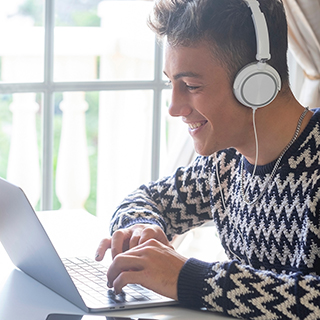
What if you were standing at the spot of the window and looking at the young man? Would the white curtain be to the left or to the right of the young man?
left

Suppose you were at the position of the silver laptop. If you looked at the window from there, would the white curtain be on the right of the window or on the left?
right

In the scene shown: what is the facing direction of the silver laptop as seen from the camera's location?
facing away from the viewer and to the right of the viewer

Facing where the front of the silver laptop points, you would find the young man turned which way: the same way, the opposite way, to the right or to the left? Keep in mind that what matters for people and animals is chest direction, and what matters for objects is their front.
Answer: the opposite way

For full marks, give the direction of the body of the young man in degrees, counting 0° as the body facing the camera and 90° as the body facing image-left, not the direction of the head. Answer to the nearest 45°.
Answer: approximately 45°

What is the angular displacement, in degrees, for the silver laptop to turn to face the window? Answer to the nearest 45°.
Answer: approximately 45° to its left

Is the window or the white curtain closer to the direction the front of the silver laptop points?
the white curtain
